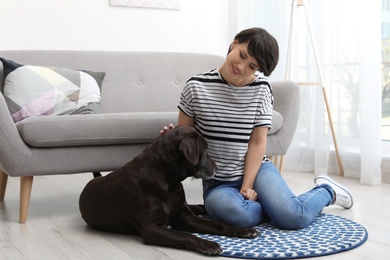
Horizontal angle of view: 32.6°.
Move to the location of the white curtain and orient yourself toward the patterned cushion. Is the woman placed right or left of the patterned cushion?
left

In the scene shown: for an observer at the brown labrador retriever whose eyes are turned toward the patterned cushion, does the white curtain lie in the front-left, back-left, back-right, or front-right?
front-right

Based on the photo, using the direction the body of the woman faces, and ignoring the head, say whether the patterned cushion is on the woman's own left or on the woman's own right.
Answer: on the woman's own right

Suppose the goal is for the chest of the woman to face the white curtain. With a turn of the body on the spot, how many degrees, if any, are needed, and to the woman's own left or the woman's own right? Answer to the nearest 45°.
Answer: approximately 180°

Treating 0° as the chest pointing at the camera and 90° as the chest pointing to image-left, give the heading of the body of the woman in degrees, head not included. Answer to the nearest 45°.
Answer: approximately 0°

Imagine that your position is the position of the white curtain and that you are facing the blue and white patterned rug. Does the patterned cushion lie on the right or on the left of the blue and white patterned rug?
right
